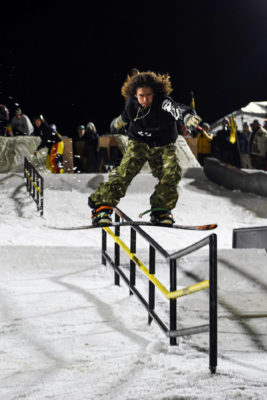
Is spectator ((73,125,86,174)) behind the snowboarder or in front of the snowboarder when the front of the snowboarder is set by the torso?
behind

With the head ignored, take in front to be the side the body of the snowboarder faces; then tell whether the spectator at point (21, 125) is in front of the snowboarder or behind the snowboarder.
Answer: behind

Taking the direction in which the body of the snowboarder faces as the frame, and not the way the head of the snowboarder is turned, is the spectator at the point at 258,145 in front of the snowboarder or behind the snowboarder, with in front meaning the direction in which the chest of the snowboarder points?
behind

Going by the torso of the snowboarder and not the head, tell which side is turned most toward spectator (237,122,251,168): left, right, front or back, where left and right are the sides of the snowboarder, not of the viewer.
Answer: back

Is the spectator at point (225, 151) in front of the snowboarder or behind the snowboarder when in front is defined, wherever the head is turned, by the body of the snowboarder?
behind

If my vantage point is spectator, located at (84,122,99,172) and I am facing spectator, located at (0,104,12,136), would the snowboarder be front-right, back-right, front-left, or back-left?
back-left

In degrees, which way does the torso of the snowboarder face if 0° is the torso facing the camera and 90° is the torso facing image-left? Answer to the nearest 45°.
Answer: approximately 0°

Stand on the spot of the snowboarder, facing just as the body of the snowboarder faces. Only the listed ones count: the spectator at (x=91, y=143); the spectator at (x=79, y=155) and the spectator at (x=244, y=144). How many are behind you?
3

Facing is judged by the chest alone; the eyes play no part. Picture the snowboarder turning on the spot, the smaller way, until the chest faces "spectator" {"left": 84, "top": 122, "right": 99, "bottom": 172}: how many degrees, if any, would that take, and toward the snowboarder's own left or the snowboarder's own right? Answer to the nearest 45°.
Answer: approximately 180°

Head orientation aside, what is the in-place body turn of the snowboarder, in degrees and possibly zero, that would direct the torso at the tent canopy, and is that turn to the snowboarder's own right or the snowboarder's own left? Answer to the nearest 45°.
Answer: approximately 180°

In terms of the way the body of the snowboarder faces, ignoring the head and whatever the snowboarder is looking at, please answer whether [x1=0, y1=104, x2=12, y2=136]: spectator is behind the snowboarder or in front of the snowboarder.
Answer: behind
